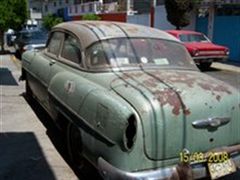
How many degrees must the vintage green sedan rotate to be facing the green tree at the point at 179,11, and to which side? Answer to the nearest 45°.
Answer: approximately 45° to its right

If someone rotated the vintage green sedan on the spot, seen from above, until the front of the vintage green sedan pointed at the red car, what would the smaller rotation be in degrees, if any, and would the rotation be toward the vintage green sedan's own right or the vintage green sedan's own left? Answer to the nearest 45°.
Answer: approximately 45° to the vintage green sedan's own right

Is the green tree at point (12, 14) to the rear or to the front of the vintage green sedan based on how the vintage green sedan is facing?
to the front

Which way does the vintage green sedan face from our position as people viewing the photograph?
facing away from the viewer and to the left of the viewer

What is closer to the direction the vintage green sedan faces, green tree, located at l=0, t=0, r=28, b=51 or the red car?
the green tree
